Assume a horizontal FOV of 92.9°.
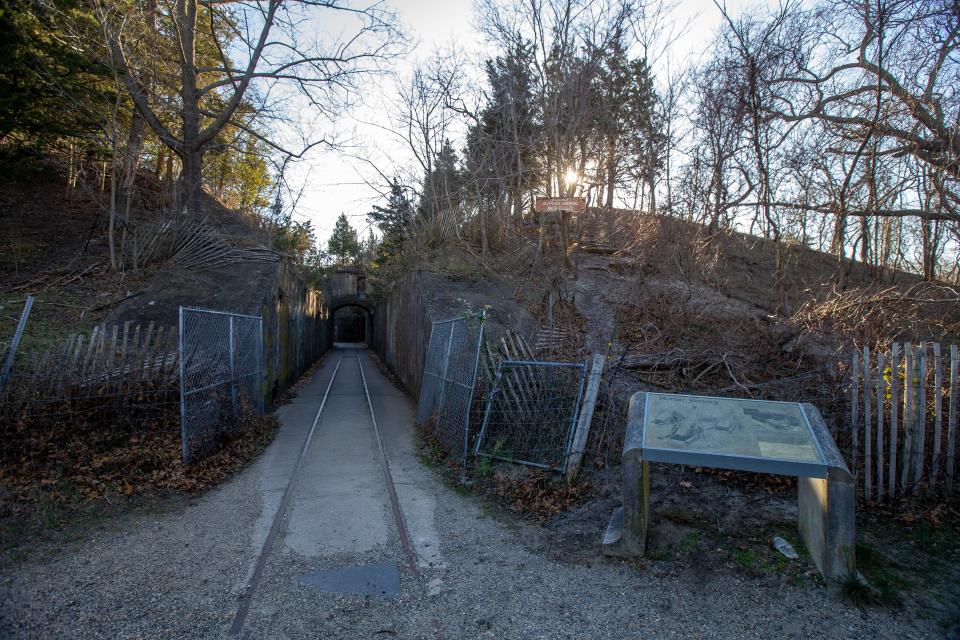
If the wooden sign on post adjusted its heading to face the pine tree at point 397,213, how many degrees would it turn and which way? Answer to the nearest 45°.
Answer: approximately 135° to its right

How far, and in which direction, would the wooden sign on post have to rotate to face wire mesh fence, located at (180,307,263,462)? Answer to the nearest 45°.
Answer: approximately 45° to its right

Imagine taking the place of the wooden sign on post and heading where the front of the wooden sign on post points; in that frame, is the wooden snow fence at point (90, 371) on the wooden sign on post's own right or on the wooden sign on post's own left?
on the wooden sign on post's own right

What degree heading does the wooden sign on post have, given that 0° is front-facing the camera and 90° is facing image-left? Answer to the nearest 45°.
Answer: approximately 0°

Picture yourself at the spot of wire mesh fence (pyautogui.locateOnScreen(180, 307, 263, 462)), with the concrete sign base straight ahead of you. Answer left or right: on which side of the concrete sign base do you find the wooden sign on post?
left
